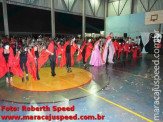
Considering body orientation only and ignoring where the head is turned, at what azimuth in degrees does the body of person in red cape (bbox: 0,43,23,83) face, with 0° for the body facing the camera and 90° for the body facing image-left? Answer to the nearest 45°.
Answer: approximately 0°
